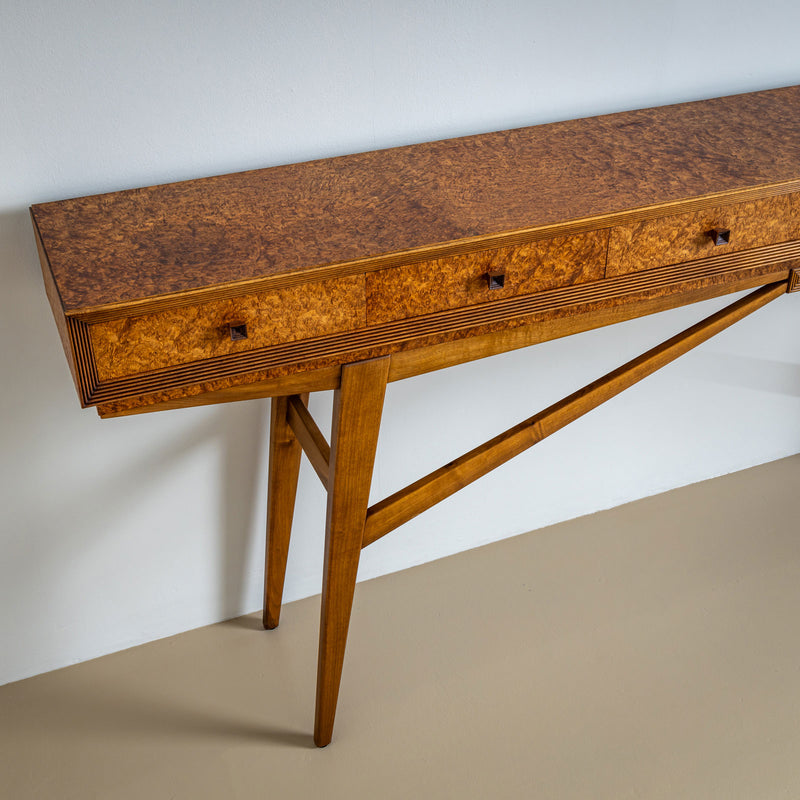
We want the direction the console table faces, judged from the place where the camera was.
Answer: facing the viewer and to the right of the viewer
